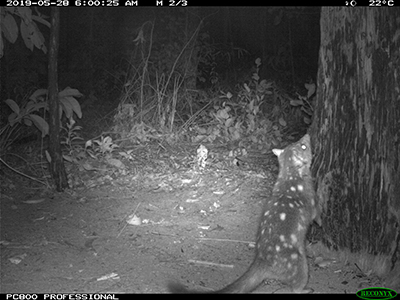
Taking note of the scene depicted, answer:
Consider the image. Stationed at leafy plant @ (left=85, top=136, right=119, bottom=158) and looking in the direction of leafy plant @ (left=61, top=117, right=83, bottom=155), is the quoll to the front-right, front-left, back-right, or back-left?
back-left

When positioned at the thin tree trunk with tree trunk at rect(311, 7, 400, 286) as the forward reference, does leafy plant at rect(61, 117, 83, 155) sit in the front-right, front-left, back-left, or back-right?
back-left

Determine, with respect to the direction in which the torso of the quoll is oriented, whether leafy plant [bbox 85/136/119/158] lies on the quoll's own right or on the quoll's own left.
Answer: on the quoll's own left
